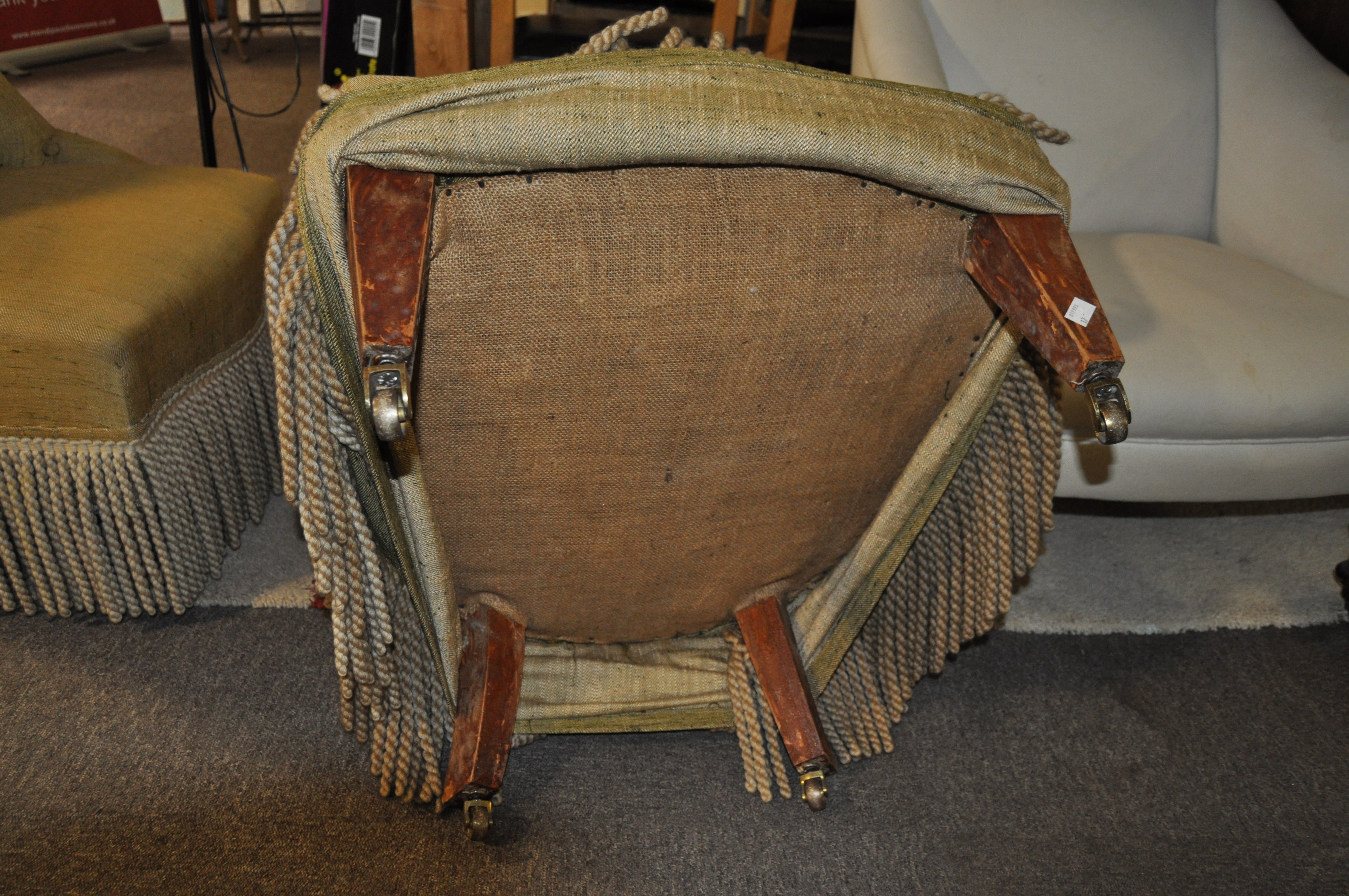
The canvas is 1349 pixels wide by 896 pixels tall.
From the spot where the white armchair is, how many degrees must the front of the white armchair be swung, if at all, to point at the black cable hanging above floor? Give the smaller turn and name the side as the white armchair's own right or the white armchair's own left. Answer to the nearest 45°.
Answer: approximately 90° to the white armchair's own right

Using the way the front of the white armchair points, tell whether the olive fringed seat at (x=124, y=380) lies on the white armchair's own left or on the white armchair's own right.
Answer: on the white armchair's own right

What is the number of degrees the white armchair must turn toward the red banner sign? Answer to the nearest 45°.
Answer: approximately 90° to its right

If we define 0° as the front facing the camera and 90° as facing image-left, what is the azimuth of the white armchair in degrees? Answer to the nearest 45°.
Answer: approximately 0°
